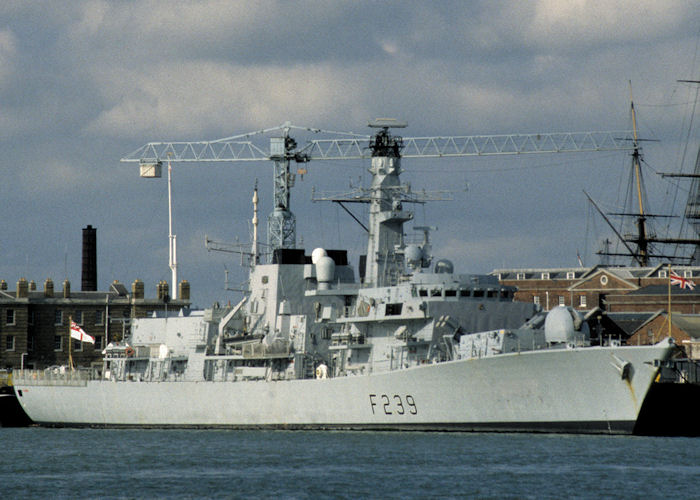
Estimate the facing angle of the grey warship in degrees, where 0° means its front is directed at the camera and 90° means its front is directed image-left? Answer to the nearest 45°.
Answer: approximately 315°
